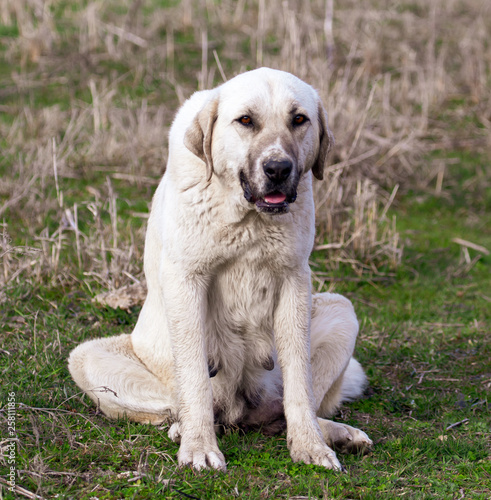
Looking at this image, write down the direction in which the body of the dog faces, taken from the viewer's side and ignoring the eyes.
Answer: toward the camera
